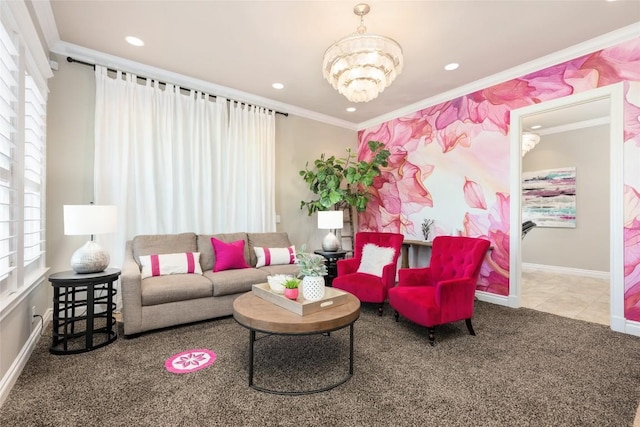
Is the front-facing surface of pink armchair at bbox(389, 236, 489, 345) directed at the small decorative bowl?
yes

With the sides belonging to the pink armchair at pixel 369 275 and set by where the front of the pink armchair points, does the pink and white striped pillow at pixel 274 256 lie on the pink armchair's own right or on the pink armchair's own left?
on the pink armchair's own right

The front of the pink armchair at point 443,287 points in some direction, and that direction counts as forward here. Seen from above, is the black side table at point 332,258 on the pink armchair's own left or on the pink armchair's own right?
on the pink armchair's own right

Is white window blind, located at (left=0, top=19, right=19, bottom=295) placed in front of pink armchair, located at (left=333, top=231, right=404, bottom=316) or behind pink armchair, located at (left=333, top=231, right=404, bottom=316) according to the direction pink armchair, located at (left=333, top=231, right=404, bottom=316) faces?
in front

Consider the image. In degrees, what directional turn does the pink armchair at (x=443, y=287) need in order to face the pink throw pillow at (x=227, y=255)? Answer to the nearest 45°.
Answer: approximately 45° to its right

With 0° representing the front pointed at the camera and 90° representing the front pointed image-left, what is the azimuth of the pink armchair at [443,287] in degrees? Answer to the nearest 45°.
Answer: approximately 45°

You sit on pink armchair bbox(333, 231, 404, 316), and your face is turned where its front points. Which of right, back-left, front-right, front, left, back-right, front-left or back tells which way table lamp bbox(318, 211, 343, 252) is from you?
right

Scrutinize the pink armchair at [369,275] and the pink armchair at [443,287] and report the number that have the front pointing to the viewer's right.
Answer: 0
